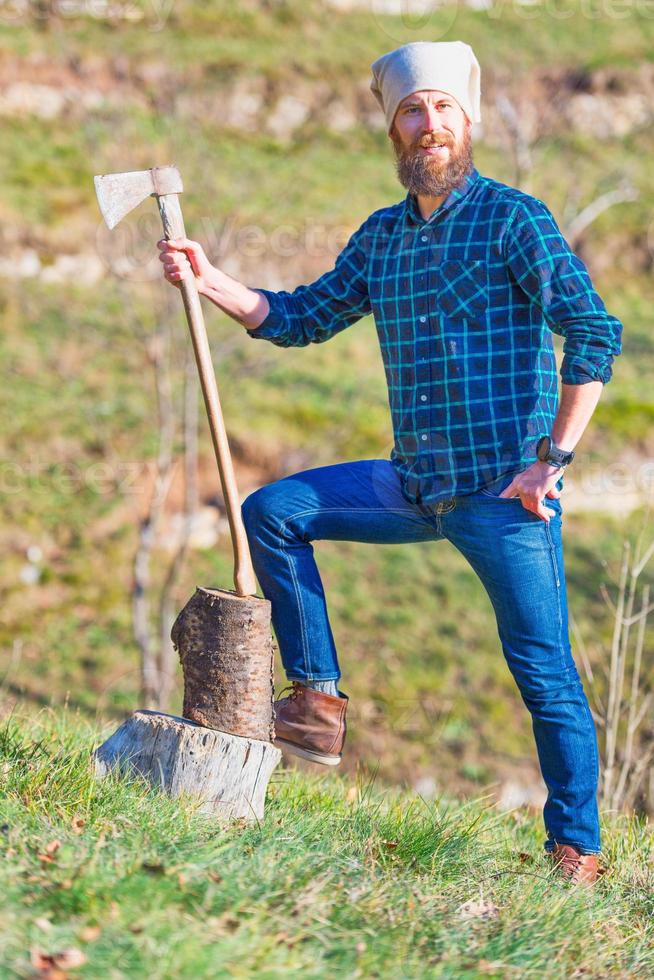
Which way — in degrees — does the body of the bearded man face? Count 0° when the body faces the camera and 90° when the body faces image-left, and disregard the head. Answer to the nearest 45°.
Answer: approximately 45°

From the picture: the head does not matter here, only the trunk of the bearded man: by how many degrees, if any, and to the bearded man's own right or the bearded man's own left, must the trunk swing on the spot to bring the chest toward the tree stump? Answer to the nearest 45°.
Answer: approximately 45° to the bearded man's own right

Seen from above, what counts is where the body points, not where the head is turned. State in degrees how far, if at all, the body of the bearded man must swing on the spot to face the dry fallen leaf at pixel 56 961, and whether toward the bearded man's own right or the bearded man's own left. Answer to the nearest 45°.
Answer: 0° — they already face it
